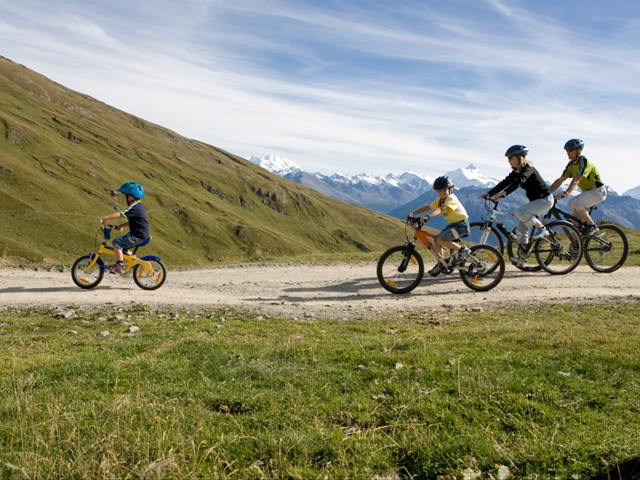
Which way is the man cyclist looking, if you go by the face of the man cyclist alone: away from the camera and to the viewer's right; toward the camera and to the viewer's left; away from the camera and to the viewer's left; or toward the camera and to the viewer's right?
toward the camera and to the viewer's left

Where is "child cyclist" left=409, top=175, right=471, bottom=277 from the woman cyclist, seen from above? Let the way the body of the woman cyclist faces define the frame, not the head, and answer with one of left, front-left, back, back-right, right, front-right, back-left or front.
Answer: front-left

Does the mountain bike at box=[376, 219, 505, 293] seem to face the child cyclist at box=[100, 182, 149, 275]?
yes

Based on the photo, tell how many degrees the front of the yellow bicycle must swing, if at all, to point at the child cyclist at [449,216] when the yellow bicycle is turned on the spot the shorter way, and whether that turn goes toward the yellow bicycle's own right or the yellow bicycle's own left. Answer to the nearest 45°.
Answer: approximately 135° to the yellow bicycle's own left

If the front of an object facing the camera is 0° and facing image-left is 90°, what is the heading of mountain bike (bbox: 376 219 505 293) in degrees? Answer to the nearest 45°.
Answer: approximately 90°

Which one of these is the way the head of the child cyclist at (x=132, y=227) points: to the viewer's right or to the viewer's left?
to the viewer's left

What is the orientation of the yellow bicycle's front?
to the viewer's left

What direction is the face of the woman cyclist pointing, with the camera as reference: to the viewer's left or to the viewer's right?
to the viewer's left

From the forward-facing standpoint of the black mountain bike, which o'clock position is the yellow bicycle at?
The yellow bicycle is roughly at 11 o'clock from the black mountain bike.

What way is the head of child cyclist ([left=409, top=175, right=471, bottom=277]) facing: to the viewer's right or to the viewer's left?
to the viewer's left

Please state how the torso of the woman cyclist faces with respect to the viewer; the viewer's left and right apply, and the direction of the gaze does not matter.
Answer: facing to the left of the viewer

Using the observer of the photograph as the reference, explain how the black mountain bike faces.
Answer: facing to the left of the viewer

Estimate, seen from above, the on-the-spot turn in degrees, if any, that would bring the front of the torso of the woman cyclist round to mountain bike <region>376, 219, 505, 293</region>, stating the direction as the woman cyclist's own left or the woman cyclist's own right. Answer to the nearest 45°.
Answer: approximately 45° to the woman cyclist's own left
